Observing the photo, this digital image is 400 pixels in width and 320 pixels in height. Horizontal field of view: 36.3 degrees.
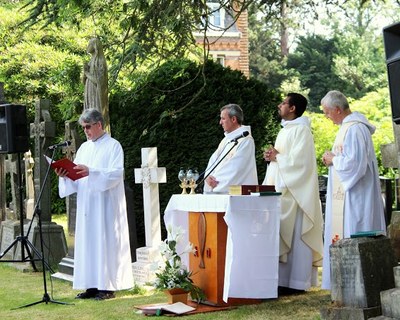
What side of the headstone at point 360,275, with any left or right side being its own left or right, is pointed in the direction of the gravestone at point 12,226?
right

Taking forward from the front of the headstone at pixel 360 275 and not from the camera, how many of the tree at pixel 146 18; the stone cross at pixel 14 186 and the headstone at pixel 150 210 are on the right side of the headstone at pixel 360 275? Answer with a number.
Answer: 3

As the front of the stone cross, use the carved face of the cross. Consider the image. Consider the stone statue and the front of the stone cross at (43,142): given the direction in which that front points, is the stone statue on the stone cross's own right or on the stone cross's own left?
on the stone cross's own left

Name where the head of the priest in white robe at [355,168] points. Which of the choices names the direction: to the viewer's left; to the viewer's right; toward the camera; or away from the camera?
to the viewer's left

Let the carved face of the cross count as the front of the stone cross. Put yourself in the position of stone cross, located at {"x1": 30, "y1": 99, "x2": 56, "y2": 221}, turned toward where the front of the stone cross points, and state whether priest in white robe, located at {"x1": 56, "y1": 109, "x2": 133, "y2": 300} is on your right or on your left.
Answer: on your left

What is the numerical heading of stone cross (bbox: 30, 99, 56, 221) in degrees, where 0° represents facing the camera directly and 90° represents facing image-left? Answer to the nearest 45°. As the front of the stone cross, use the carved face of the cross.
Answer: approximately 45°
